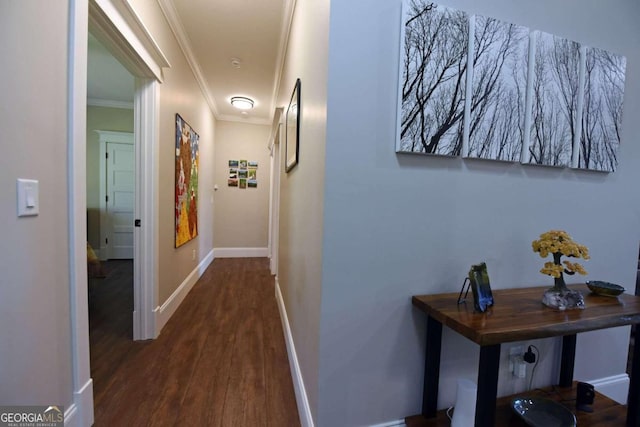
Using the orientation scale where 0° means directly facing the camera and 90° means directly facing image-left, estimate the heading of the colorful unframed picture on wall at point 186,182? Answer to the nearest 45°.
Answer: approximately 270°

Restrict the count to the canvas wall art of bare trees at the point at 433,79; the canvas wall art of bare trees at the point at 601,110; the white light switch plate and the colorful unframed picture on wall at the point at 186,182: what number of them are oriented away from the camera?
0

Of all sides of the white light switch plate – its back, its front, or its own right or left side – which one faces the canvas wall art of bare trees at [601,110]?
front

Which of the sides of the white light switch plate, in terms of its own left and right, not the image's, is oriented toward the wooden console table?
front

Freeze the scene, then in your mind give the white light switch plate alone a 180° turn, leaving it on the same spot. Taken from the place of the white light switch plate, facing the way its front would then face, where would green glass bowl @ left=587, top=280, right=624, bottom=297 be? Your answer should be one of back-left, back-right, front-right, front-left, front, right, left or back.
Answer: back

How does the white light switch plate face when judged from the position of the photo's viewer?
facing the viewer and to the right of the viewer
